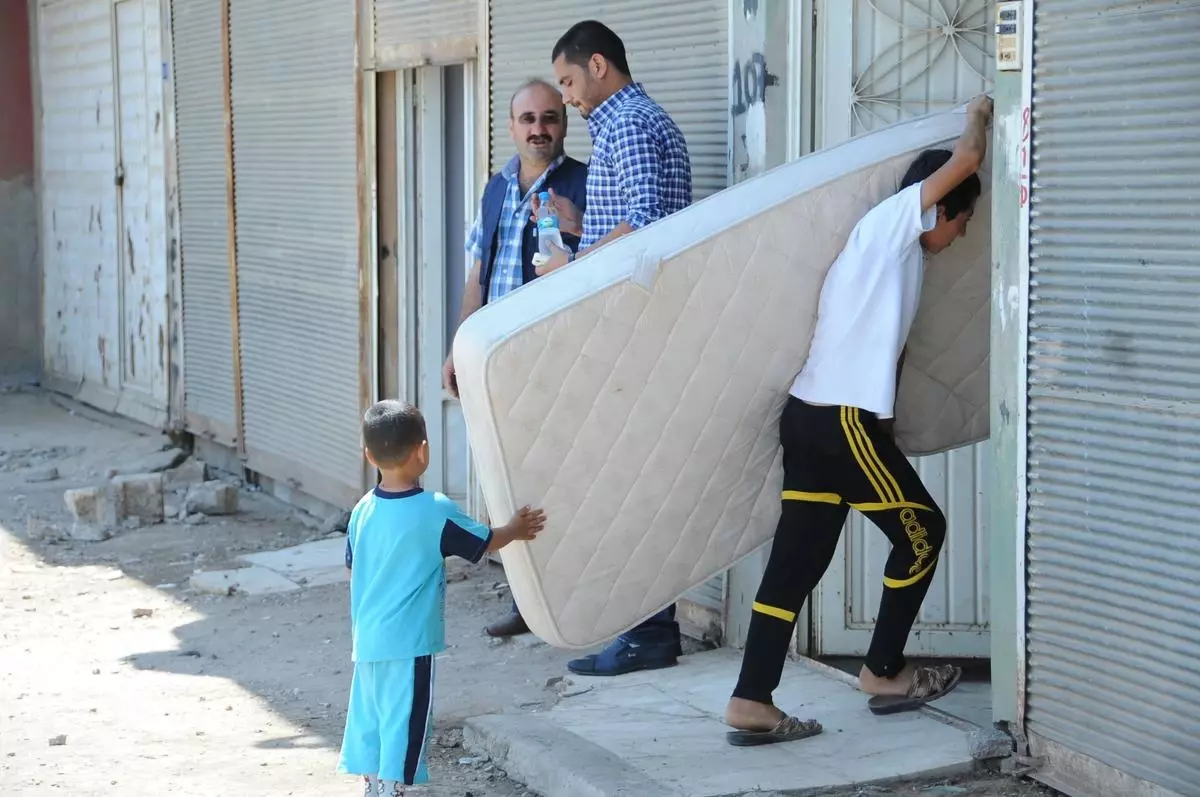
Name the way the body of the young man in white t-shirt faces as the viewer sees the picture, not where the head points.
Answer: to the viewer's right

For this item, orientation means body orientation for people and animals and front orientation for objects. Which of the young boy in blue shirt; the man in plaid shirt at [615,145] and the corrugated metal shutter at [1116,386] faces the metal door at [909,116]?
the young boy in blue shirt

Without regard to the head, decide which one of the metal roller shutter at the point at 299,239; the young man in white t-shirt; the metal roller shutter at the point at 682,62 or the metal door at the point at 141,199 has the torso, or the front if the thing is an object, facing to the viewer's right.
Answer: the young man in white t-shirt

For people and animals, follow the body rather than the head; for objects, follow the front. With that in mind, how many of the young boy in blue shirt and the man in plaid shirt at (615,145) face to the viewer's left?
1

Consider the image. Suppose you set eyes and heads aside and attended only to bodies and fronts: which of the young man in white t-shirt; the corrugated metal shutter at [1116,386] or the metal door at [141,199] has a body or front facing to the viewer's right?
the young man in white t-shirt

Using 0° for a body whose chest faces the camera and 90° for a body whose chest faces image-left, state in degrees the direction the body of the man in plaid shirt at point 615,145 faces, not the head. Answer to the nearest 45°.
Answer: approximately 90°

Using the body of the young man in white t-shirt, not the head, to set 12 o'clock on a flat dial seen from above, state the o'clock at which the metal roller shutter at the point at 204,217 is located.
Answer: The metal roller shutter is roughly at 8 o'clock from the young man in white t-shirt.

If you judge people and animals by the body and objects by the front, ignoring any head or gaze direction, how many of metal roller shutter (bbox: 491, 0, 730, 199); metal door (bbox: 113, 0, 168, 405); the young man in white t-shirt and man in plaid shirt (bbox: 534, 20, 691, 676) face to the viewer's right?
1

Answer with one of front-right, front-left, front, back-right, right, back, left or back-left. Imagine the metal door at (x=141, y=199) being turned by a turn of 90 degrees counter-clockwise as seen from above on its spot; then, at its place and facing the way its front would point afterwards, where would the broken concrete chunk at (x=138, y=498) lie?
front-right

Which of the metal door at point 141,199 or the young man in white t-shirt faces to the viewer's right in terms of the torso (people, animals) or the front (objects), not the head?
the young man in white t-shirt

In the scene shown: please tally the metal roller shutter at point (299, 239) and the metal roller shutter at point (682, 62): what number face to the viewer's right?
0
